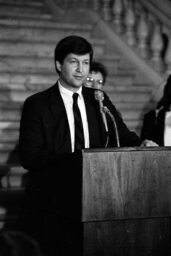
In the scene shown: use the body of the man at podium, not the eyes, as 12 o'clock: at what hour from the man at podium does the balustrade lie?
The balustrade is roughly at 8 o'clock from the man at podium.

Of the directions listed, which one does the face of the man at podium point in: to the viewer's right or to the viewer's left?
to the viewer's right

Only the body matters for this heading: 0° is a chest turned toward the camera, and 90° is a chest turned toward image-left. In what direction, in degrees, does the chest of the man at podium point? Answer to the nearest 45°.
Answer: approximately 315°

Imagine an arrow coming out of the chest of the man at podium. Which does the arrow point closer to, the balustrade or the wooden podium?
the wooden podium
